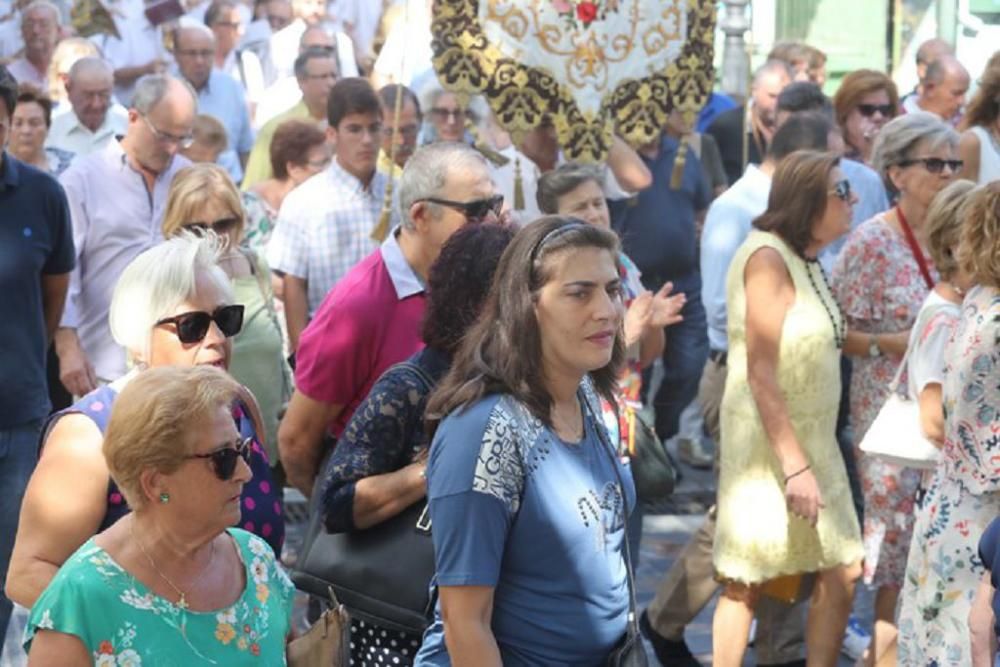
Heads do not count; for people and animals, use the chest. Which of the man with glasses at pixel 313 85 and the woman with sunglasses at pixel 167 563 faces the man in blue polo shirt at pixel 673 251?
the man with glasses

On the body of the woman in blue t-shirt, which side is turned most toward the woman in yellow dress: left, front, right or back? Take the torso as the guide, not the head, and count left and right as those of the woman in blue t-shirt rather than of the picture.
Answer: left

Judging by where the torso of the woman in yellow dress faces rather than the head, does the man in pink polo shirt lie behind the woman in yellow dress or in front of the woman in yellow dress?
behind

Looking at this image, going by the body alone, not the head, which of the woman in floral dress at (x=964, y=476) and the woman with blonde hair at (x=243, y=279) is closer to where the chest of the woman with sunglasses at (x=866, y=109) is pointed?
the woman in floral dress

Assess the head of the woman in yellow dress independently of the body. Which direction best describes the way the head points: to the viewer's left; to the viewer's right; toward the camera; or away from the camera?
to the viewer's right

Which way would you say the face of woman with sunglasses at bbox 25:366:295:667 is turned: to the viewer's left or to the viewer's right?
to the viewer's right

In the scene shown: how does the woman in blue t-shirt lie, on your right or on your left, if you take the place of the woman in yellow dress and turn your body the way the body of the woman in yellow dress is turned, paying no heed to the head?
on your right

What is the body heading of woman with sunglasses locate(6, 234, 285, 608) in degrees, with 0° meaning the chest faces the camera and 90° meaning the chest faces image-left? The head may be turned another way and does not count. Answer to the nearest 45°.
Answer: approximately 315°
